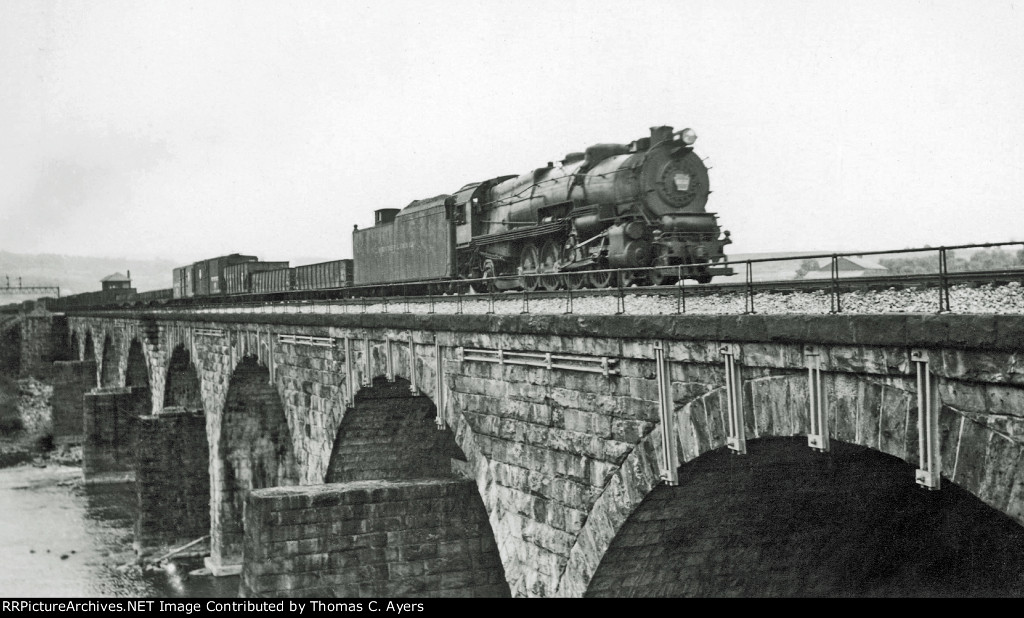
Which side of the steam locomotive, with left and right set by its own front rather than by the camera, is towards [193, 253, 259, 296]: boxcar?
back

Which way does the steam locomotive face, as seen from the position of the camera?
facing the viewer and to the right of the viewer

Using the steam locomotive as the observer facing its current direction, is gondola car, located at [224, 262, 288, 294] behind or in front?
behind

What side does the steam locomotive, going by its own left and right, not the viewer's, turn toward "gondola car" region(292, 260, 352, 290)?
back

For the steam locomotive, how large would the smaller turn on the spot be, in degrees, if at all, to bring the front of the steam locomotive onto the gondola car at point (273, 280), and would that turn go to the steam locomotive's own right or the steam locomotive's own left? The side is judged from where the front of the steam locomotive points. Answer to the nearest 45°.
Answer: approximately 180°
